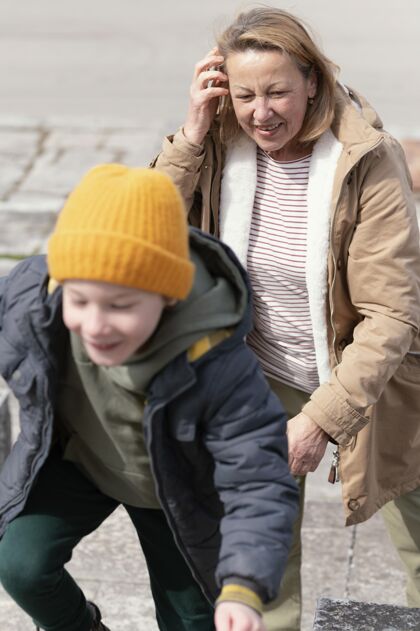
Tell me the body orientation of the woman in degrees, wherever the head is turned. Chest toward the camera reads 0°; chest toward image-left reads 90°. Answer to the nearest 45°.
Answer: approximately 45°

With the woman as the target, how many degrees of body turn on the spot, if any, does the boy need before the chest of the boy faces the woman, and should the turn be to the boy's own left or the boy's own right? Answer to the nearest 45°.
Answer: approximately 180°

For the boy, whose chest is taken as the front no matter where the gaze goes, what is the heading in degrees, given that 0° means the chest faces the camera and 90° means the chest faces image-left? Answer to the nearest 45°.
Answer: approximately 45°
